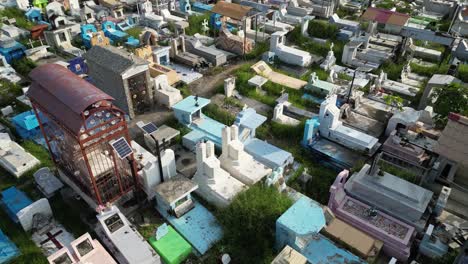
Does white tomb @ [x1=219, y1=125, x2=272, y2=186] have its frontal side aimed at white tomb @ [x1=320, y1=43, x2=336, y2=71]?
no

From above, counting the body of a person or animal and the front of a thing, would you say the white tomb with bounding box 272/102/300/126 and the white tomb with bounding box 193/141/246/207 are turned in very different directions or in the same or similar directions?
same or similar directions

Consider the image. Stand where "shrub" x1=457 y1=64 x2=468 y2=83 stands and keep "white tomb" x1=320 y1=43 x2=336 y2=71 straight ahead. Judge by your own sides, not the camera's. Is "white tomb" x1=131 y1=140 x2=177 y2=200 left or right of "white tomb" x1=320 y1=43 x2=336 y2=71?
left

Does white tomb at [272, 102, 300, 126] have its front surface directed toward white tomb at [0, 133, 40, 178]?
no

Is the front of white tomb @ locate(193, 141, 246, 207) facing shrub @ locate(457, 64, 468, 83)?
no

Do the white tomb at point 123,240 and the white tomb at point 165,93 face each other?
no

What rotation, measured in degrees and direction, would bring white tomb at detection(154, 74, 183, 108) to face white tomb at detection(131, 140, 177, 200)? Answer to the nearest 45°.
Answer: approximately 45° to its right

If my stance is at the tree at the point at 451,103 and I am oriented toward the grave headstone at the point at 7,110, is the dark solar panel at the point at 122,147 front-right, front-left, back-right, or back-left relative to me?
front-left
